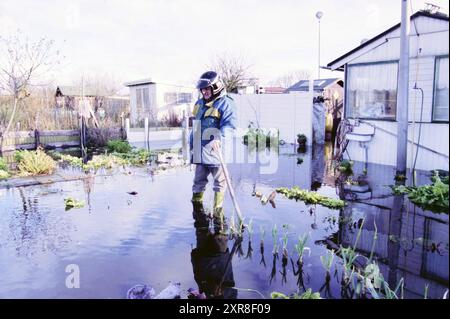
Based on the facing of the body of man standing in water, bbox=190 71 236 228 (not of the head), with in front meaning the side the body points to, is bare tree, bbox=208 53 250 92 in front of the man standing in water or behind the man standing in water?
behind

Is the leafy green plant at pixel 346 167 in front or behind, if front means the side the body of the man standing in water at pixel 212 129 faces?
behind

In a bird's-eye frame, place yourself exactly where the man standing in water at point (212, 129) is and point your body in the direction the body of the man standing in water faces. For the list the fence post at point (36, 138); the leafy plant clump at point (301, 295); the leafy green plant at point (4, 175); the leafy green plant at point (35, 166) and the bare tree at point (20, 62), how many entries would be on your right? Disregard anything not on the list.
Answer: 4

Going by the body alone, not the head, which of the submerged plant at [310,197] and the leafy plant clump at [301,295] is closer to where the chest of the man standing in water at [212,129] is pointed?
the leafy plant clump

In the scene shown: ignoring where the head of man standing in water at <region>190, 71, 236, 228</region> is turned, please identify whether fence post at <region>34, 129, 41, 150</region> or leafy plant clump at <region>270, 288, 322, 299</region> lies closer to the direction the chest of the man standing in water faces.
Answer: the leafy plant clump

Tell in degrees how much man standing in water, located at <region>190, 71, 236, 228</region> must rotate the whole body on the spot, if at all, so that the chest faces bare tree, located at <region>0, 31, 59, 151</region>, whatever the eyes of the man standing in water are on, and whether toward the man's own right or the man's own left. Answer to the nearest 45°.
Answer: approximately 90° to the man's own right

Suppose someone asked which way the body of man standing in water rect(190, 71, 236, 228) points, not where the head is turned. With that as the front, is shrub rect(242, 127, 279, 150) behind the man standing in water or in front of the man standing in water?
behind

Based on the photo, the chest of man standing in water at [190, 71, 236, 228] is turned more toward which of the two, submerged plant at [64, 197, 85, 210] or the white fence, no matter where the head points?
the submerged plant

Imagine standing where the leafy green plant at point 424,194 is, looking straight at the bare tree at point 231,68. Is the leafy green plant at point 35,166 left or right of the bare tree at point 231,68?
left

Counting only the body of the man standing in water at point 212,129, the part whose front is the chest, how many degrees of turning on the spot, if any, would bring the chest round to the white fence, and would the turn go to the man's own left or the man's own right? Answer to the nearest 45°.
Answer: approximately 135° to the man's own right

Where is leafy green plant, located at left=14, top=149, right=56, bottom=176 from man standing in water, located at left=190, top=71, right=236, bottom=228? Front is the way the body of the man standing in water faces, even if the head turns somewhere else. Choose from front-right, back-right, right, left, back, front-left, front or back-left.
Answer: right
